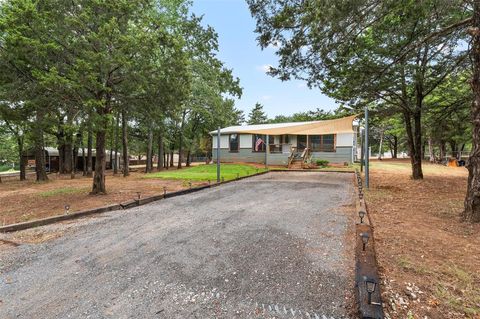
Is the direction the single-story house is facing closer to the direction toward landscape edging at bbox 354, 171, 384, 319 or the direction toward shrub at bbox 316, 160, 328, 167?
the landscape edging

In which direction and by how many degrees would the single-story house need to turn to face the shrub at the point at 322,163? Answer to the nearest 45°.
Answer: approximately 45° to its left

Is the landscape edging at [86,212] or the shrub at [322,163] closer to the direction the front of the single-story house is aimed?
the landscape edging

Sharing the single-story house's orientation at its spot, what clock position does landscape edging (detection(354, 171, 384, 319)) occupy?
The landscape edging is roughly at 12 o'clock from the single-story house.

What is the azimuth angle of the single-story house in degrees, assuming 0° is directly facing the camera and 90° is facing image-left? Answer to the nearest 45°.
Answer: approximately 0°

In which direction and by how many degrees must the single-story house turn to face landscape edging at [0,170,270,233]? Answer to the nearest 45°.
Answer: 0° — it already faces it
